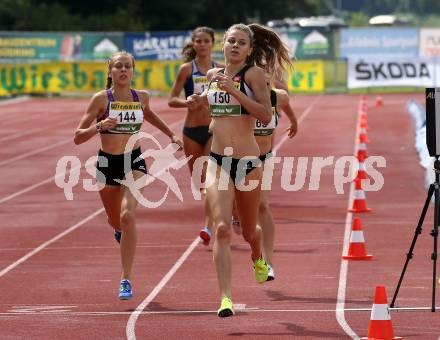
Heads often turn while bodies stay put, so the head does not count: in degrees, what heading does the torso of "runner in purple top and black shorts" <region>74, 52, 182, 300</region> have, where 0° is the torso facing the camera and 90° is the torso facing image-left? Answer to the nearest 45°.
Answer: approximately 0°

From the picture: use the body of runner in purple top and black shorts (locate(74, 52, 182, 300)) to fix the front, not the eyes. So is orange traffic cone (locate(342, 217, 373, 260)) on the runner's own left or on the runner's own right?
on the runner's own left

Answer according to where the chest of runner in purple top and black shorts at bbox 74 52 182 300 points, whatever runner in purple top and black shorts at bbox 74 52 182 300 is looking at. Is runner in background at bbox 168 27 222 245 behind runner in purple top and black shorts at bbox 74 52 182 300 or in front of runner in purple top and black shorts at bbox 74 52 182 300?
behind

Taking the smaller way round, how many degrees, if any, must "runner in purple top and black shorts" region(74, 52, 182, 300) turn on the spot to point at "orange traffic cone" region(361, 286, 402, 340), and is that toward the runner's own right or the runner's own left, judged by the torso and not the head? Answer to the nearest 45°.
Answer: approximately 45° to the runner's own left

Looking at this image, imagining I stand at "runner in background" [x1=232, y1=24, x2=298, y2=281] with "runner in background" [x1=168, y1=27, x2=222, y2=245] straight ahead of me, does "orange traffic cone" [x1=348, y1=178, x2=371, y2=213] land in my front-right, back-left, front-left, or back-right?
front-right
